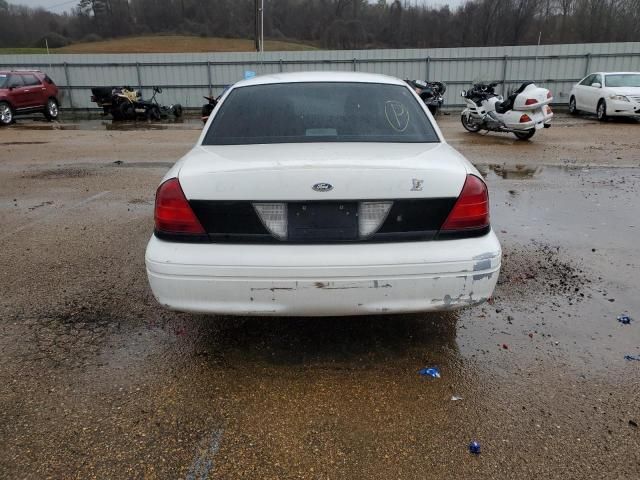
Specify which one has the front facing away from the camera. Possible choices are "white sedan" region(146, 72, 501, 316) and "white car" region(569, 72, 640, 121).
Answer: the white sedan

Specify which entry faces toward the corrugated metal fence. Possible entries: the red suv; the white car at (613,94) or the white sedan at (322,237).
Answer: the white sedan

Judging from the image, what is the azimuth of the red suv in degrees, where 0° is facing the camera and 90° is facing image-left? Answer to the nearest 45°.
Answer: approximately 45°

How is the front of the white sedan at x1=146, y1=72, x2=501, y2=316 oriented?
away from the camera

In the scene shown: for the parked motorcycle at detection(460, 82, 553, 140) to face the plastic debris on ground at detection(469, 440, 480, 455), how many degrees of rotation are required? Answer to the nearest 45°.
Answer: approximately 135° to its left

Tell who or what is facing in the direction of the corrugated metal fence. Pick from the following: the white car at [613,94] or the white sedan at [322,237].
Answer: the white sedan

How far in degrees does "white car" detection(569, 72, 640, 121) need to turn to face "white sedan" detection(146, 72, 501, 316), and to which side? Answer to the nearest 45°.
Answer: approximately 45° to its right

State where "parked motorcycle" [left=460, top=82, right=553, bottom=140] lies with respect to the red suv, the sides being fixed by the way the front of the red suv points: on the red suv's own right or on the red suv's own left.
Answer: on the red suv's own left

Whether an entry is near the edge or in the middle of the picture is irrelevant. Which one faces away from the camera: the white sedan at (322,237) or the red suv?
the white sedan

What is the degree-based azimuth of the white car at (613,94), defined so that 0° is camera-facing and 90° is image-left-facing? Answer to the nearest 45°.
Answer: approximately 315°

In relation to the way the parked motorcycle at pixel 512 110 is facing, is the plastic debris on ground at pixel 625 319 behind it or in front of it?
behind

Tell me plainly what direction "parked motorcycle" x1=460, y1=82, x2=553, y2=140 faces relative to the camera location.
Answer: facing away from the viewer and to the left of the viewer

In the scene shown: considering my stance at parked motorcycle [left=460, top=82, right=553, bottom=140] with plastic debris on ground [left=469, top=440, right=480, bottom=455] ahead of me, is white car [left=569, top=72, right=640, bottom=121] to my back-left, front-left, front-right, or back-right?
back-left

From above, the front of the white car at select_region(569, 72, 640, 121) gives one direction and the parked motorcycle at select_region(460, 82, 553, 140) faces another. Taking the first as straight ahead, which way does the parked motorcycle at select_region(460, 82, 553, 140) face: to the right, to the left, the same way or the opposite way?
the opposite way

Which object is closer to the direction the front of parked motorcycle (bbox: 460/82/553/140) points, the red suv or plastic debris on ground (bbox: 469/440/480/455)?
the red suv
